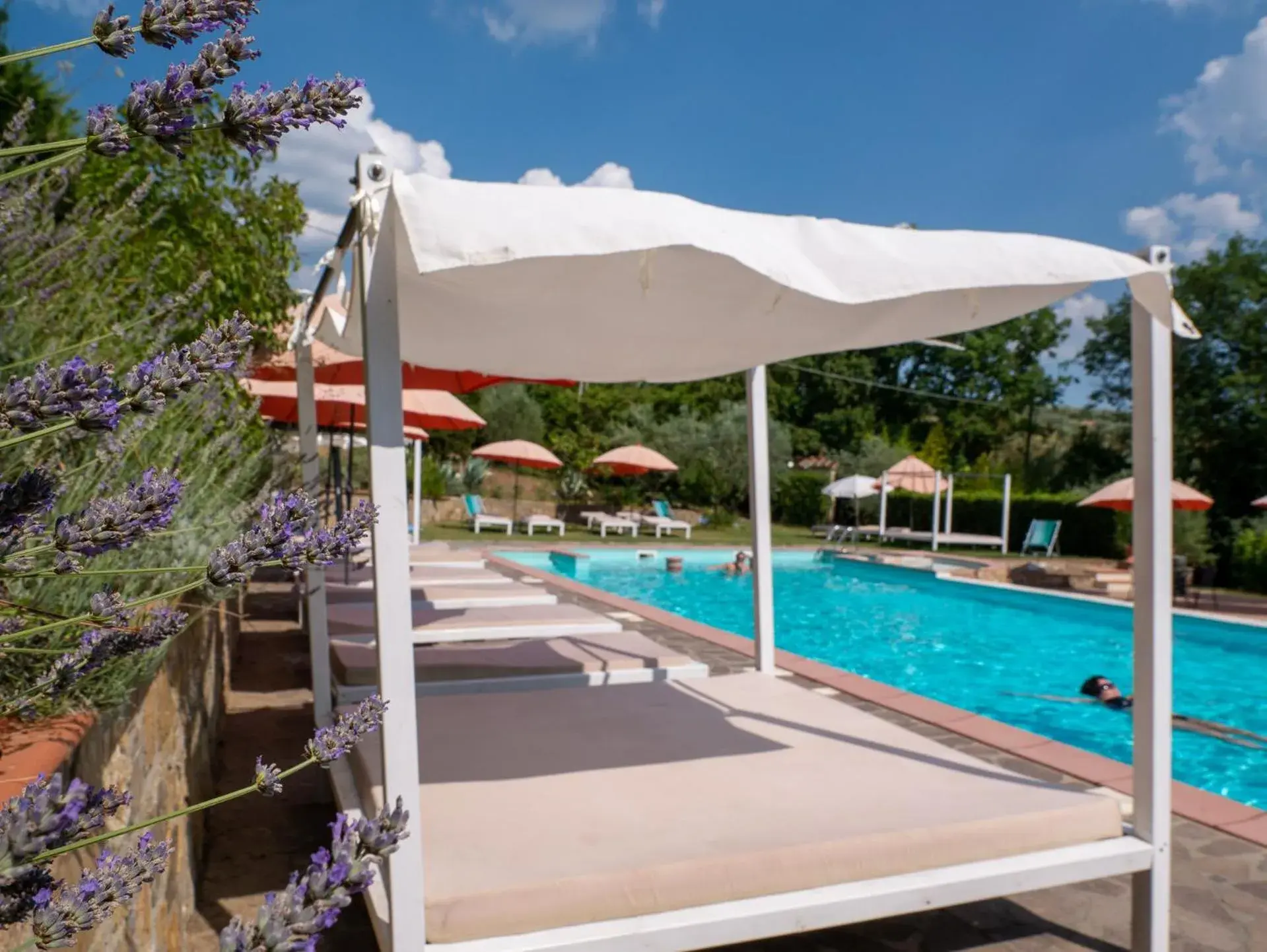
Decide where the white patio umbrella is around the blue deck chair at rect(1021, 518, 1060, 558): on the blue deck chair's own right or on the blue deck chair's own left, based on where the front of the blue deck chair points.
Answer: on the blue deck chair's own right

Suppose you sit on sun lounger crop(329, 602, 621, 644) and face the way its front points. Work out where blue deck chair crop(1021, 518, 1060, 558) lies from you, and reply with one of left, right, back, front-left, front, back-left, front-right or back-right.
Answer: front-left

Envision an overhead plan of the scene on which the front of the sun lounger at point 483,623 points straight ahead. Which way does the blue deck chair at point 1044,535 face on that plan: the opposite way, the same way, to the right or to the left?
the opposite way

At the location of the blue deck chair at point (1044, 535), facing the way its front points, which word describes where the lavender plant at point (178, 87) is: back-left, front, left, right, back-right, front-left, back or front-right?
front-left

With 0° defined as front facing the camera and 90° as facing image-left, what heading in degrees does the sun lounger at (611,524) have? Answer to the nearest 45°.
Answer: approximately 315°

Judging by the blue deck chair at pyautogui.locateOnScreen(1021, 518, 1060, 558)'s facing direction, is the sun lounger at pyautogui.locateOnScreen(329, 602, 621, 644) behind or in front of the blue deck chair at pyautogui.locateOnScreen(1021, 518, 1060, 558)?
in front

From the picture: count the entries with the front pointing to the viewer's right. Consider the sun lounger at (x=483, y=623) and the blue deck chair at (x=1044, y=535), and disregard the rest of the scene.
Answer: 1

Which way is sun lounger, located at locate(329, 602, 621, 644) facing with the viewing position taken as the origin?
facing to the right of the viewer

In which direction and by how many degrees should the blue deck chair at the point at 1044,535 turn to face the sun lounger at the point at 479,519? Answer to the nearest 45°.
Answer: approximately 45° to its right

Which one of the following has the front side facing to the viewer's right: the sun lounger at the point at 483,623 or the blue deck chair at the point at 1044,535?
the sun lounger
